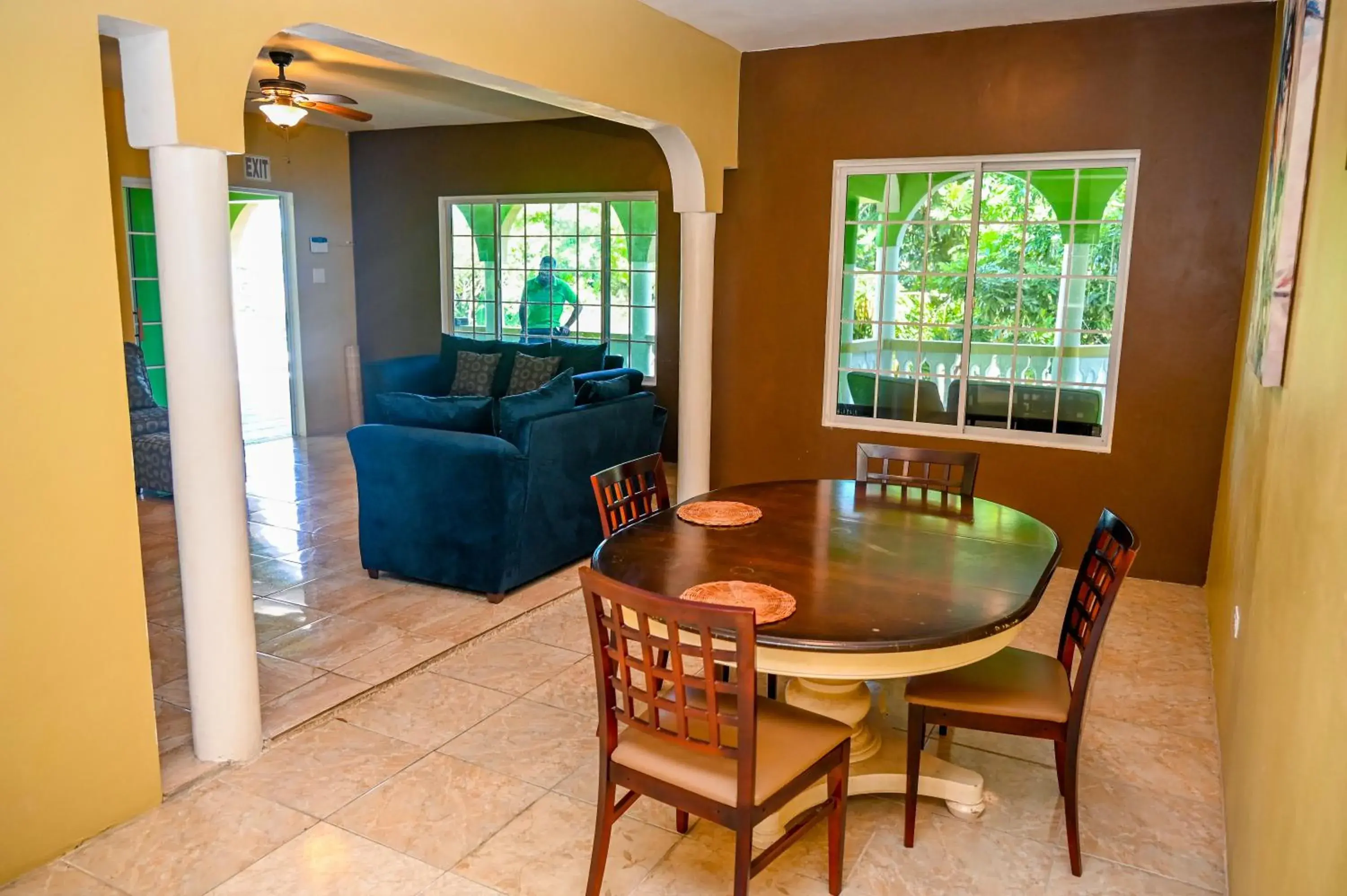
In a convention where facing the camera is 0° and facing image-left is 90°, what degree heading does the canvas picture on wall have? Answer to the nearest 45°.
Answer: approximately 90°

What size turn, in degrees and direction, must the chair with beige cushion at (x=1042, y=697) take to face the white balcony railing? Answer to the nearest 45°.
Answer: approximately 90° to its right

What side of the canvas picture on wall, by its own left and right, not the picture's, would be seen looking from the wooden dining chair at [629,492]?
front

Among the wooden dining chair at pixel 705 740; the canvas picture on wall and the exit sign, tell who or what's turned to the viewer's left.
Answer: the canvas picture on wall

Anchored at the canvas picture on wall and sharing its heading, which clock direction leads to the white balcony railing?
The white balcony railing is roughly at 2 o'clock from the canvas picture on wall.

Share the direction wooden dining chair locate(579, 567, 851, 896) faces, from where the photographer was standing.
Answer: facing away from the viewer and to the right of the viewer

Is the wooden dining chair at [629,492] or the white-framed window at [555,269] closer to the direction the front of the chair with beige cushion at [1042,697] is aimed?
the wooden dining chair

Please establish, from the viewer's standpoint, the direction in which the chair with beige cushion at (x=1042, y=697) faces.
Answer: facing to the left of the viewer

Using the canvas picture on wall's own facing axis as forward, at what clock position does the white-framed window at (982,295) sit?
The white-framed window is roughly at 2 o'clock from the canvas picture on wall.

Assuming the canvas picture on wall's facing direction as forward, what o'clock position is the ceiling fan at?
The ceiling fan is roughly at 12 o'clock from the canvas picture on wall.

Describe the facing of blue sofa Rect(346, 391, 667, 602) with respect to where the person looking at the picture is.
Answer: facing away from the viewer and to the left of the viewer

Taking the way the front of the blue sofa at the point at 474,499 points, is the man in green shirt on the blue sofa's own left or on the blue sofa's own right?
on the blue sofa's own right

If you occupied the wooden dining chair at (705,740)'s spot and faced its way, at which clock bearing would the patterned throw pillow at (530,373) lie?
The patterned throw pillow is roughly at 10 o'clock from the wooden dining chair.

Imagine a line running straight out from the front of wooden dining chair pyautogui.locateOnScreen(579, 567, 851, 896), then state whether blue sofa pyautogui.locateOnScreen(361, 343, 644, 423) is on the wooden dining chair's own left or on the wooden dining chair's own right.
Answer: on the wooden dining chair's own left

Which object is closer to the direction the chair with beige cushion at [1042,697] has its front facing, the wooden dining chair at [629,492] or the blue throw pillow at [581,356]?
the wooden dining chair

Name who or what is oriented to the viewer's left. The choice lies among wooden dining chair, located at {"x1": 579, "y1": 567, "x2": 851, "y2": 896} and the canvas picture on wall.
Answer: the canvas picture on wall
